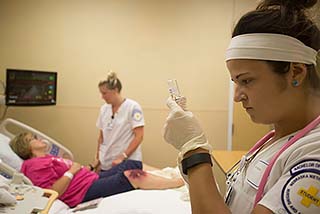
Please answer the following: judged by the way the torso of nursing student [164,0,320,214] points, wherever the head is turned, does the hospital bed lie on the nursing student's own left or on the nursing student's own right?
on the nursing student's own right

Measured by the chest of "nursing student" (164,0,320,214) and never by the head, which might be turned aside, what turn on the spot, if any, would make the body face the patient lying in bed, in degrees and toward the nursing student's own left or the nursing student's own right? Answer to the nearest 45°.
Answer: approximately 45° to the nursing student's own right

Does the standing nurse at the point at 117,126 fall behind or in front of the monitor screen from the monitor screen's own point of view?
in front

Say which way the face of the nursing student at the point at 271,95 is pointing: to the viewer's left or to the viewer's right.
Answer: to the viewer's left

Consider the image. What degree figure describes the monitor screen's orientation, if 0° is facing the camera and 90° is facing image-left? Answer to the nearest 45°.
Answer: approximately 315°

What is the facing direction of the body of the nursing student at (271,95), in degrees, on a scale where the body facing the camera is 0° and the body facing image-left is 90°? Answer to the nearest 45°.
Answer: approximately 90°

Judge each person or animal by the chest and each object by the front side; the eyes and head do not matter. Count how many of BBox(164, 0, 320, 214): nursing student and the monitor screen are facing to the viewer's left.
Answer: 1

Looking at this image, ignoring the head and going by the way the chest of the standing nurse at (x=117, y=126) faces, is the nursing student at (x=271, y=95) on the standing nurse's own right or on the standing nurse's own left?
on the standing nurse's own left

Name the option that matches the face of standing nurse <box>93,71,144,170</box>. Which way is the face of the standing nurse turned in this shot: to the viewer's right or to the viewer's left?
to the viewer's left
